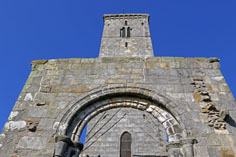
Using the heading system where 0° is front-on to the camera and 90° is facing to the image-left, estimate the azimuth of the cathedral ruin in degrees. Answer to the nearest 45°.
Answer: approximately 0°
